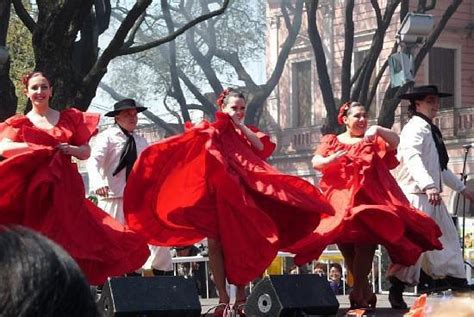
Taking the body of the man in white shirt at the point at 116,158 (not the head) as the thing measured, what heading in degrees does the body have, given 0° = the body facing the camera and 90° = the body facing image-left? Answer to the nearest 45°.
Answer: approximately 315°

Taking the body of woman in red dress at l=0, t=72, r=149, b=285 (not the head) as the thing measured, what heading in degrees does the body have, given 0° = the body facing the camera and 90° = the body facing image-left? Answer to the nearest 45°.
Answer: approximately 0°

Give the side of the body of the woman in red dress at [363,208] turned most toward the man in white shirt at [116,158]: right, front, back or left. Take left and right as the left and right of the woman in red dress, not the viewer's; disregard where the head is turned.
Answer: right

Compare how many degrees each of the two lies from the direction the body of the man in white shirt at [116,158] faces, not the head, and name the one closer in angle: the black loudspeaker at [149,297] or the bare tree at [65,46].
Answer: the black loudspeaker

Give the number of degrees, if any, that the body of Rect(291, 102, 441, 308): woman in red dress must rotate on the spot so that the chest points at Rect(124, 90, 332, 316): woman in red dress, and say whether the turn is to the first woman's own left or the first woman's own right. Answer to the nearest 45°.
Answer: approximately 45° to the first woman's own right
